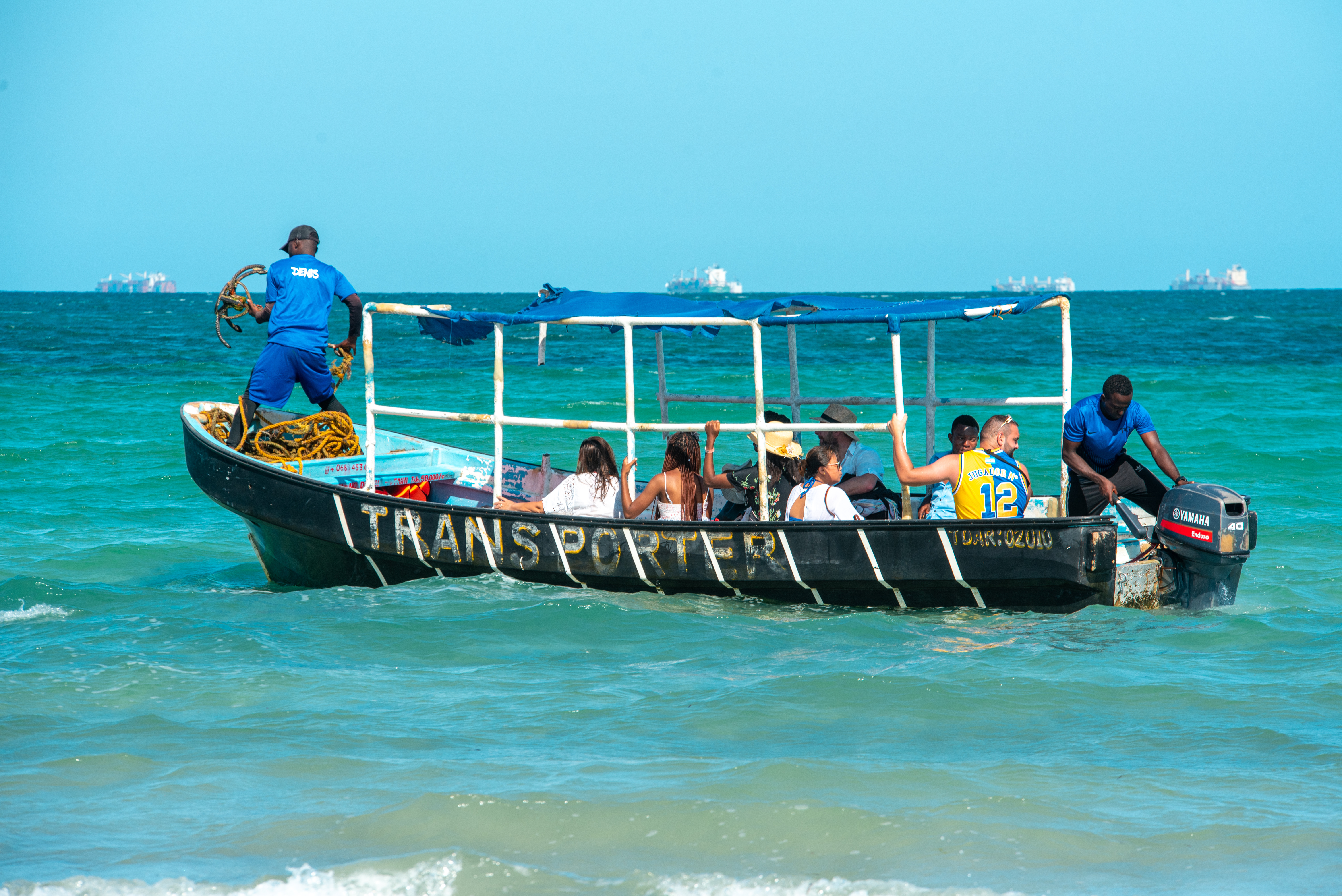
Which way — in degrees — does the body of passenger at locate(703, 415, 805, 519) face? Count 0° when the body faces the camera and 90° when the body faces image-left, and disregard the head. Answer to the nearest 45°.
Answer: approximately 180°

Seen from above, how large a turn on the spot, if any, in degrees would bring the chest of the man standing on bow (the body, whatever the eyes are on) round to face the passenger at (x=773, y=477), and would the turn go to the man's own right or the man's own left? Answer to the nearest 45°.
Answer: approximately 135° to the man's own right

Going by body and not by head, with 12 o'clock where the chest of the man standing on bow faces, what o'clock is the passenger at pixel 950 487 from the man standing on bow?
The passenger is roughly at 4 o'clock from the man standing on bow.

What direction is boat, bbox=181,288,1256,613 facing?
to the viewer's left

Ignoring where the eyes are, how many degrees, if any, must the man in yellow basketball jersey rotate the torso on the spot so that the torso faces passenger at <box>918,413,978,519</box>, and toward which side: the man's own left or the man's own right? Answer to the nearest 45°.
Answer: approximately 45° to the man's own left

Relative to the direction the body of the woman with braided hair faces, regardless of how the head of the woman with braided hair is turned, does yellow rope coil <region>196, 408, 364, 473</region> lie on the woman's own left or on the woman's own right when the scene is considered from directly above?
on the woman's own left

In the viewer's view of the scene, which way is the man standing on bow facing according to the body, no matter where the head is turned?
away from the camera

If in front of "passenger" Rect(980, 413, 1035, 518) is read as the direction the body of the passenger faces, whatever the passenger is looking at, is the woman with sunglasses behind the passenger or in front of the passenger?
behind

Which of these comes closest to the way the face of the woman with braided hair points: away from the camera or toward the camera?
away from the camera

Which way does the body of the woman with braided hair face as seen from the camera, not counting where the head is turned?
away from the camera

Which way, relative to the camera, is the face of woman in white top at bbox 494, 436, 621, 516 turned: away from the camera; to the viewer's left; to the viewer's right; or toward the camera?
away from the camera
